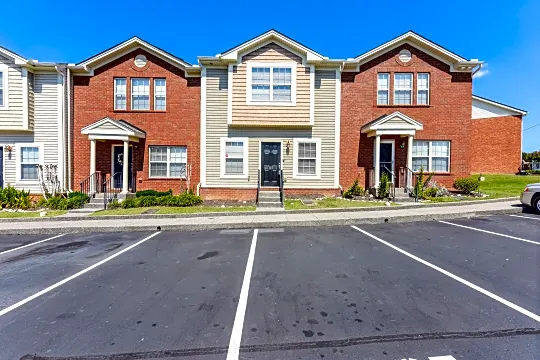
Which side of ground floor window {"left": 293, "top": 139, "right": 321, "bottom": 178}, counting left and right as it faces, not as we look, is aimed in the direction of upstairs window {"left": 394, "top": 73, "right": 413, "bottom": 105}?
left

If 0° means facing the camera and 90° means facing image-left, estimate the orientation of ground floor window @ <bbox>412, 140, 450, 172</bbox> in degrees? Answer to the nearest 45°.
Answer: approximately 0°

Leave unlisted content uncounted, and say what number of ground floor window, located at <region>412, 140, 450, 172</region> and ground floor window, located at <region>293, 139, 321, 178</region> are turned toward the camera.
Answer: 2

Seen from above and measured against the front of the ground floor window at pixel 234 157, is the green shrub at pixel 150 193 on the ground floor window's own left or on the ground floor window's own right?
on the ground floor window's own right

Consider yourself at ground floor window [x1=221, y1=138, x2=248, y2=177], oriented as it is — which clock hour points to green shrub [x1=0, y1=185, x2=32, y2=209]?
The green shrub is roughly at 3 o'clock from the ground floor window.

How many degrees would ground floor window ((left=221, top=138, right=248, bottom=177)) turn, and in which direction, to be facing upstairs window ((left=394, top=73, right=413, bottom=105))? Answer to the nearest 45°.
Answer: approximately 90° to its left

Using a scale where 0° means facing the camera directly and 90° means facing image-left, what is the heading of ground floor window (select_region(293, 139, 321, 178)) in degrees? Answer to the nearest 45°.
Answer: approximately 0°

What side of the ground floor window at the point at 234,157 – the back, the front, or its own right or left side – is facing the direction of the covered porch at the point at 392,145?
left
